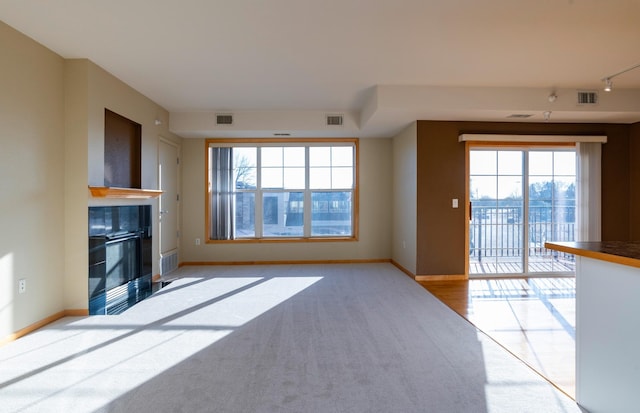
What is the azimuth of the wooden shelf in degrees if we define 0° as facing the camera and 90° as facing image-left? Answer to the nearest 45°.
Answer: approximately 315°

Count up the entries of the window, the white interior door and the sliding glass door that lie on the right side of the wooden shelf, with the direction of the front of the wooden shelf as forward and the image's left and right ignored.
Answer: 0

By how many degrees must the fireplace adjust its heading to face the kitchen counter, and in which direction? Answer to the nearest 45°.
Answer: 0° — it already faces it

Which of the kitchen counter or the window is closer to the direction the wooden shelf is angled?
the kitchen counter

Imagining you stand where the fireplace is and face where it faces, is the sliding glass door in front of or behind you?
in front

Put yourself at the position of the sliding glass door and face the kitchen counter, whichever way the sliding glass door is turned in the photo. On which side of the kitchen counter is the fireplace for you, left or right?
right

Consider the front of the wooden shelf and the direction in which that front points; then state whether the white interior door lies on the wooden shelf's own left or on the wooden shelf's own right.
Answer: on the wooden shelf's own left

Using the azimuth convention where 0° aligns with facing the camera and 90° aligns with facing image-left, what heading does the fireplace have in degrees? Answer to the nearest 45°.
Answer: approximately 315°

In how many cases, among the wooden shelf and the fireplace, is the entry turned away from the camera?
0

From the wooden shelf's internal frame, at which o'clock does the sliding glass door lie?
The sliding glass door is roughly at 11 o'clock from the wooden shelf.

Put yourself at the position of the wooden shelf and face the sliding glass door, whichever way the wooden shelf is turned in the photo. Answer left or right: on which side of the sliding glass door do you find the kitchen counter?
right

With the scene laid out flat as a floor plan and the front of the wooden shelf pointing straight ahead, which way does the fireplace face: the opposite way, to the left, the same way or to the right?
the same way

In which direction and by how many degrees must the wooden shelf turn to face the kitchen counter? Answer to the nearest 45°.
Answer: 0° — it already faces it

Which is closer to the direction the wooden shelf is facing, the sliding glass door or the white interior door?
the sliding glass door

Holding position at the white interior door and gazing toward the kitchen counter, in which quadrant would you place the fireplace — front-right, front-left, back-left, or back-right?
front-right

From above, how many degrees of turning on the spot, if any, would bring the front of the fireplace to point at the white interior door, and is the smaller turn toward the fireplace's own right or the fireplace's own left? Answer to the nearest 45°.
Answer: approximately 90° to the fireplace's own left
